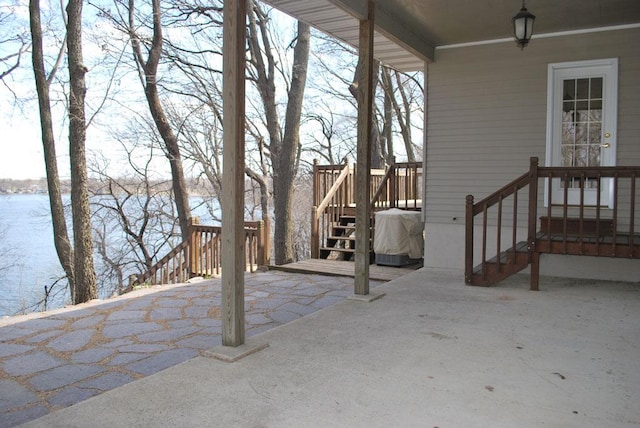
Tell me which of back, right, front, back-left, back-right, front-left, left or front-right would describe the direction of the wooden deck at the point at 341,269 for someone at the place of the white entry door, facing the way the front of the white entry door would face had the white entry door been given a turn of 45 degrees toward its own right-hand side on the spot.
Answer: front-right

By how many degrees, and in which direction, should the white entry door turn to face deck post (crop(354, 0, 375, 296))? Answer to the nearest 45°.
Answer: approximately 45° to its right

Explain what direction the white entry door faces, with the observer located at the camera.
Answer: facing the viewer

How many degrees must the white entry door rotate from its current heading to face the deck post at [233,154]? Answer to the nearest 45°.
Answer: approximately 45° to its right

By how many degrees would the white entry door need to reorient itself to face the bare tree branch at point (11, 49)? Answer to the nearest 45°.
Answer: approximately 90° to its right

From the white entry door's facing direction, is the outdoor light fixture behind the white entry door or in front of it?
in front

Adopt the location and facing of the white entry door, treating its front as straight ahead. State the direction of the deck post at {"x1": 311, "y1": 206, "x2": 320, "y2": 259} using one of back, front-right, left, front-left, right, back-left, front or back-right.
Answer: right

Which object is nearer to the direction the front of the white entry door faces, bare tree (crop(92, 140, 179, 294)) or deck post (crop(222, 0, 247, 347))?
the deck post

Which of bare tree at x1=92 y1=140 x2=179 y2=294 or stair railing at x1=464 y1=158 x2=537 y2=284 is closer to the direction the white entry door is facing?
the stair railing

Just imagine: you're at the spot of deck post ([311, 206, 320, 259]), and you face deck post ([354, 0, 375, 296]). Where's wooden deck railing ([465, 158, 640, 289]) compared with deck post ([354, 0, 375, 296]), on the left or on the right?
left
